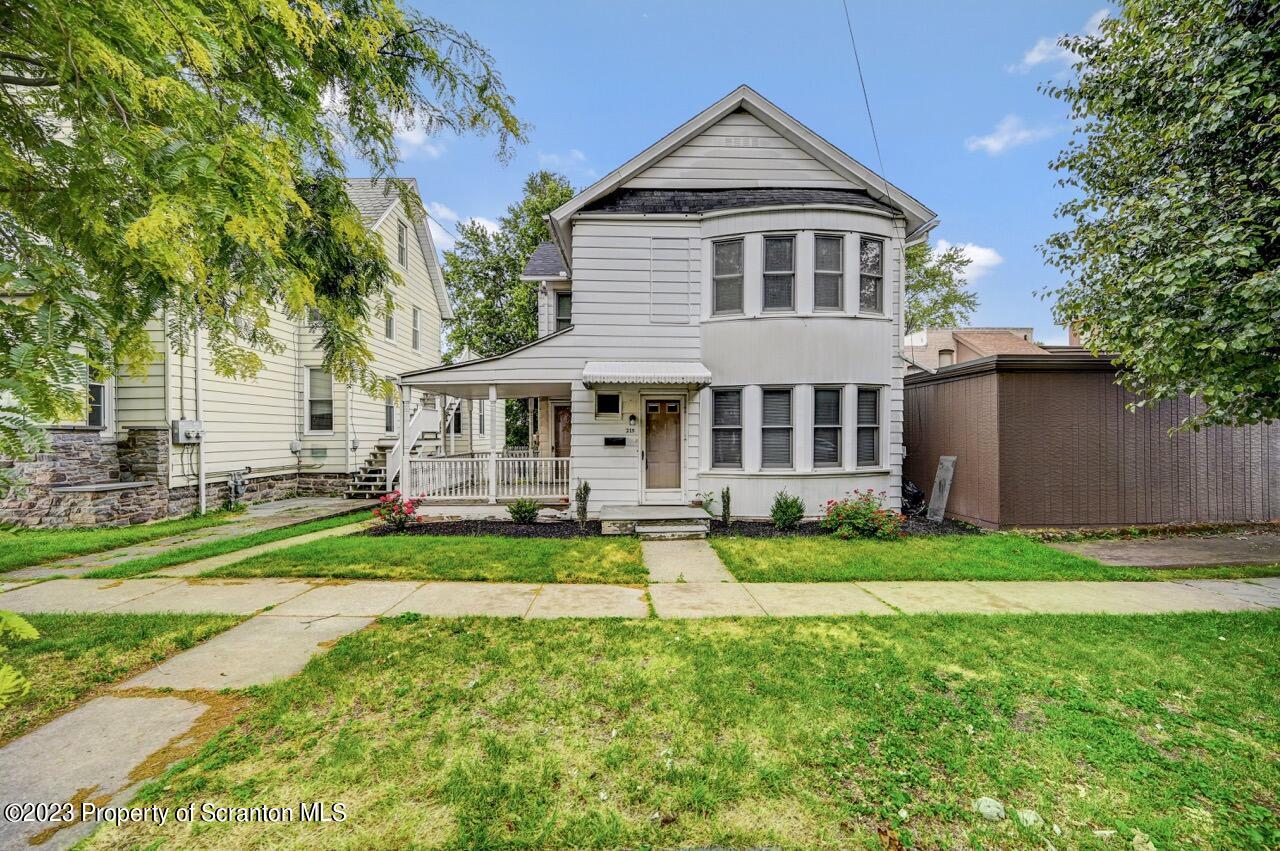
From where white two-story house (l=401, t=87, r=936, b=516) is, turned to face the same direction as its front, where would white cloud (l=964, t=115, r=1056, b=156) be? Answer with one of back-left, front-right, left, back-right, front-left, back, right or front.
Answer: back-left

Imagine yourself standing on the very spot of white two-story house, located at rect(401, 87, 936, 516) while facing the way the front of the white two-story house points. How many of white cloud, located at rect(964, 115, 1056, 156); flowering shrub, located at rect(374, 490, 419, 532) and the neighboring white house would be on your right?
2

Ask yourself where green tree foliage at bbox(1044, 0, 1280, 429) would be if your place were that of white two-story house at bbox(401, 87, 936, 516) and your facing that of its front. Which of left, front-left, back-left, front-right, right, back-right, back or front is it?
front-left

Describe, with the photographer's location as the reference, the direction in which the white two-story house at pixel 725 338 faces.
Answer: facing the viewer

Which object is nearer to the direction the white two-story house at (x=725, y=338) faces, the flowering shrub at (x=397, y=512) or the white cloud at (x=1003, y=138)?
the flowering shrub

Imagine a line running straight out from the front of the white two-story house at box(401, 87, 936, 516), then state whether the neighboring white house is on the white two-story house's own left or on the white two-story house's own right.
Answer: on the white two-story house's own right

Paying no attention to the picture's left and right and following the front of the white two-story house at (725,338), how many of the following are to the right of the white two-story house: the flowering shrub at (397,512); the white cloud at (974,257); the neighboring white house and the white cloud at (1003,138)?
2

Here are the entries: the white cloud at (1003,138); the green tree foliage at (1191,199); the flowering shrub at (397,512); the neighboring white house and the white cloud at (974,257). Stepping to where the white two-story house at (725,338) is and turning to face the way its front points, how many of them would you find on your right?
2

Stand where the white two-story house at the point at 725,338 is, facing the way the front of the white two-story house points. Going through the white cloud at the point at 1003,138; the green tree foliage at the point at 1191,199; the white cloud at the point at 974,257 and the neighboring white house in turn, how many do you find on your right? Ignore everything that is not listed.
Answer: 1

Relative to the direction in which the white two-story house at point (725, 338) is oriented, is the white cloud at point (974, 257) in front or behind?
behind

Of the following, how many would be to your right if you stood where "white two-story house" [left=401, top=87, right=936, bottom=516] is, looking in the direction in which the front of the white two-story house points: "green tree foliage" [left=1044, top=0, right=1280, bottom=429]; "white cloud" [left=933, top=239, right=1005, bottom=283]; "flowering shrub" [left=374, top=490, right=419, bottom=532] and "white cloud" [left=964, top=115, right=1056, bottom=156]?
1

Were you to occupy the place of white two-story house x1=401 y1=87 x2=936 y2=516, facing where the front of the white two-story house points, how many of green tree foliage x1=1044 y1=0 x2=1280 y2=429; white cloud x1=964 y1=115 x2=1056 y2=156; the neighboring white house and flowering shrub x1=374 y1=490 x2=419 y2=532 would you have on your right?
2

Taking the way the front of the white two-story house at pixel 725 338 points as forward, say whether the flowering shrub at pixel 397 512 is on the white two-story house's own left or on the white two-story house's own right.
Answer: on the white two-story house's own right
